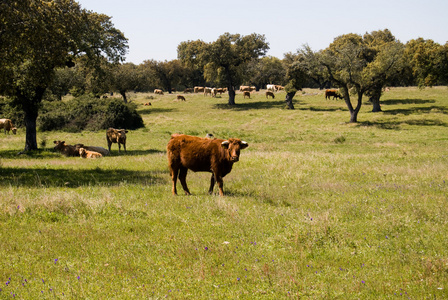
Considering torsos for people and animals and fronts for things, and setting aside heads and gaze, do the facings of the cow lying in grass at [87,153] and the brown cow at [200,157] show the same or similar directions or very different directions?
very different directions

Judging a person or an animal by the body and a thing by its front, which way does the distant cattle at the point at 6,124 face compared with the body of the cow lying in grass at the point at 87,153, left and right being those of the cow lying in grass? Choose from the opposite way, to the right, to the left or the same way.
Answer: the opposite way

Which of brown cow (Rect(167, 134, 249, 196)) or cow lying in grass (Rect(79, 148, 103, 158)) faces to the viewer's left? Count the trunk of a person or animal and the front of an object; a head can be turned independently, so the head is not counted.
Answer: the cow lying in grass

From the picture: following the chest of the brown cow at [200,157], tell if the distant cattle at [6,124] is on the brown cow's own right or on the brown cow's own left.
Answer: on the brown cow's own left

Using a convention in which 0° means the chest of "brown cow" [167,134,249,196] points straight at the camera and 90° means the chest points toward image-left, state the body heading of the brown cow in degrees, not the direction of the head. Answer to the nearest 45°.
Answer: approximately 270°

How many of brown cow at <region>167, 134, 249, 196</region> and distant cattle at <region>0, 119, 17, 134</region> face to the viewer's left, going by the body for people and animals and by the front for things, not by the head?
0

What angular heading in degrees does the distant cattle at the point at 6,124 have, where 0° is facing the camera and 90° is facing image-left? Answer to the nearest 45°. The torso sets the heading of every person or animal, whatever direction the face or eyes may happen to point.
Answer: approximately 270°

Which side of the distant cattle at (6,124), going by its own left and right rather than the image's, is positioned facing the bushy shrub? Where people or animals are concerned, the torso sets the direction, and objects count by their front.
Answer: front

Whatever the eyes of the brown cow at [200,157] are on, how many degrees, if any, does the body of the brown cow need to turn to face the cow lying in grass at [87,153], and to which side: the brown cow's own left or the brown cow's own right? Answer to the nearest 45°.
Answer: approximately 135° to the brown cow's own left

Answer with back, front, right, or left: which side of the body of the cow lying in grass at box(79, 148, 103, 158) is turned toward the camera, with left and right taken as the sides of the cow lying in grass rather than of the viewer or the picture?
left
